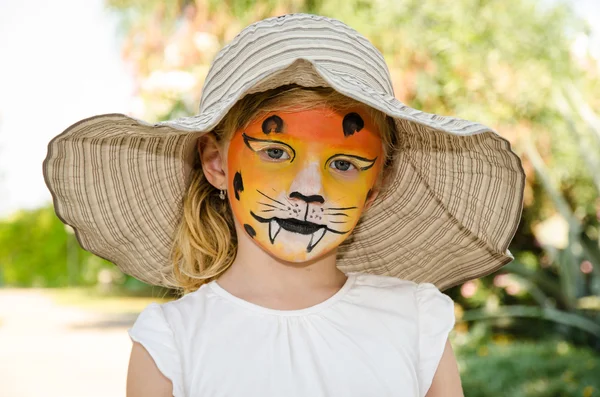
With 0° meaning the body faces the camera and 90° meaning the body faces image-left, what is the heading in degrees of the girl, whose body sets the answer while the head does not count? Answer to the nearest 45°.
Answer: approximately 0°
